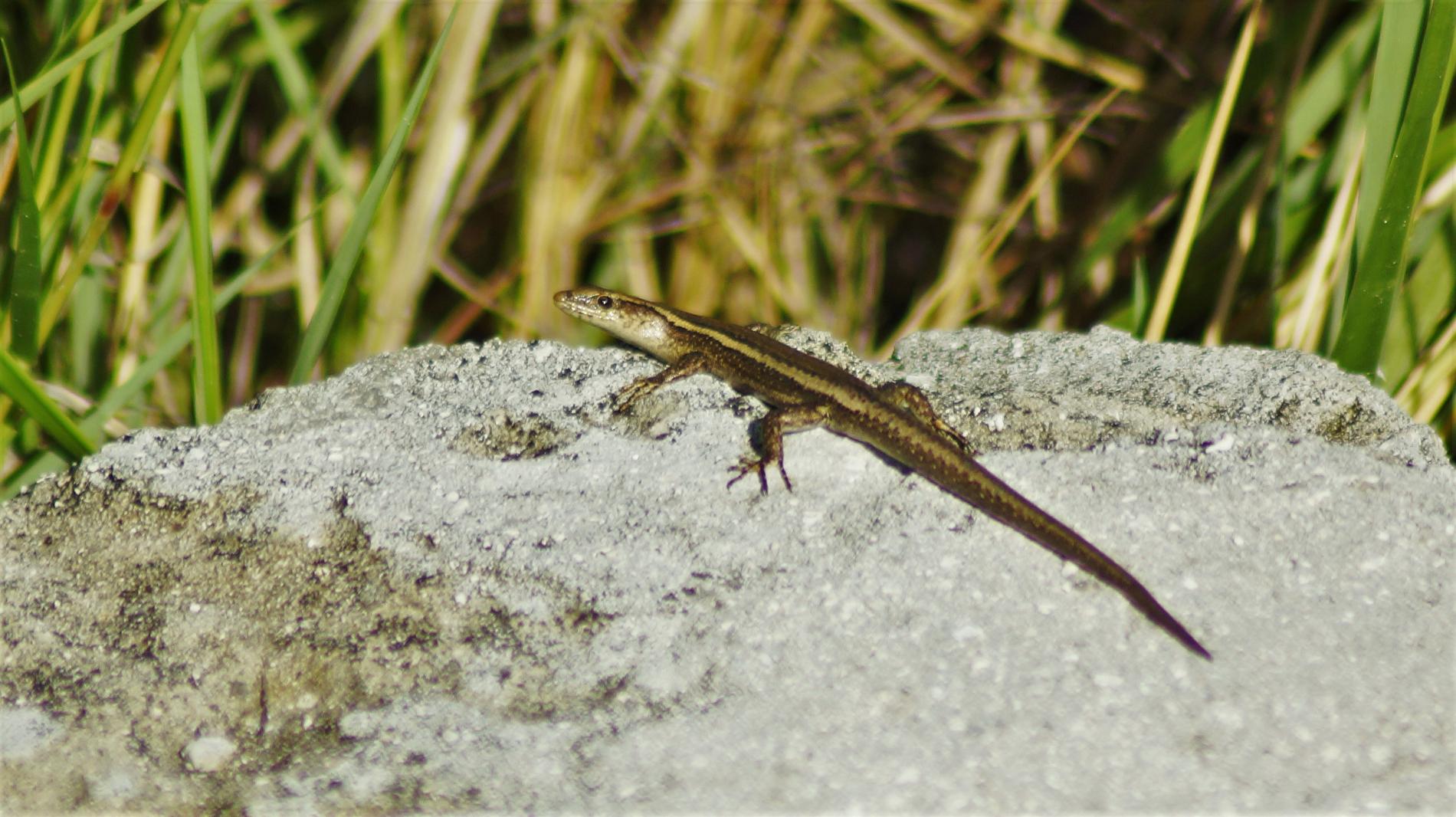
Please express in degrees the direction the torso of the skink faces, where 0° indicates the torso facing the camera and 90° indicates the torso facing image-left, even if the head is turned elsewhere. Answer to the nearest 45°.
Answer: approximately 135°
